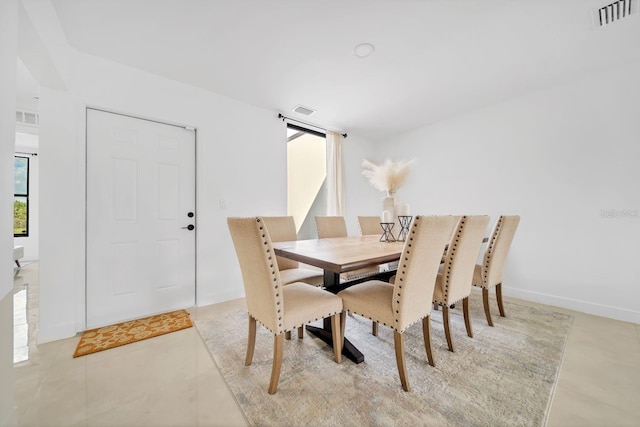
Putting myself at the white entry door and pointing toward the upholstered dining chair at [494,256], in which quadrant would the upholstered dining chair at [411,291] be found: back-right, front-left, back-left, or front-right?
front-right

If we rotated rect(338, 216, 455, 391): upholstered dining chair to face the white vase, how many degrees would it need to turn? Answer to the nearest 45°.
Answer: approximately 45° to its right

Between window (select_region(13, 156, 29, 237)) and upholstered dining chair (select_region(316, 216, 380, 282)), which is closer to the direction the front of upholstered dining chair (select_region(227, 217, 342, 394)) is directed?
the upholstered dining chair

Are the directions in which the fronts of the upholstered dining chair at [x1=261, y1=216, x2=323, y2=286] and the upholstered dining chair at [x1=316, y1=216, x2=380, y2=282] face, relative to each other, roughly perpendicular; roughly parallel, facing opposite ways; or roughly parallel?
roughly parallel

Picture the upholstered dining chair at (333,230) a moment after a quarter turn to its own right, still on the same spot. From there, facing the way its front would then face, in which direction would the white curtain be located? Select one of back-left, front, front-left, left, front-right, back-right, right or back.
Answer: back-right

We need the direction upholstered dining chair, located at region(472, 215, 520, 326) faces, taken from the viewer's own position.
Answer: facing away from the viewer and to the left of the viewer

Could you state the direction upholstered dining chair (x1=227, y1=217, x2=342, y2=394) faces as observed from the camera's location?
facing away from the viewer and to the right of the viewer

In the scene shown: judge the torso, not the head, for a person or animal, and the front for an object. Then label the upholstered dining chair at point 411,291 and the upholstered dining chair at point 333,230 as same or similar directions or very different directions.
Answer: very different directions

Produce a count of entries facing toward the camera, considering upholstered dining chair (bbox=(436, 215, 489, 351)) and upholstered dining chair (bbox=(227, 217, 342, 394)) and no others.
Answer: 0

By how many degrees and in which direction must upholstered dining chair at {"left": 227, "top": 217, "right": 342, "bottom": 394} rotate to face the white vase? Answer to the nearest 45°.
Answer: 0° — it already faces it

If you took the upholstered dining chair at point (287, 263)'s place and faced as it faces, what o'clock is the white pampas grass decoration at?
The white pampas grass decoration is roughly at 11 o'clock from the upholstered dining chair.

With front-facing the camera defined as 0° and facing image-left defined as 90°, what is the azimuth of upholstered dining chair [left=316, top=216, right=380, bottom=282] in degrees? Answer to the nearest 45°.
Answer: approximately 315°

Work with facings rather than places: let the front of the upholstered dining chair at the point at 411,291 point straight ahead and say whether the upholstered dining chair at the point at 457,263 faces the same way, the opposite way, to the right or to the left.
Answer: the same way

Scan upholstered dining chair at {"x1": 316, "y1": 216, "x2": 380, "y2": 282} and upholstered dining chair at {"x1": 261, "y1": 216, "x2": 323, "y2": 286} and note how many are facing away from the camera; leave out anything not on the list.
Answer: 0
